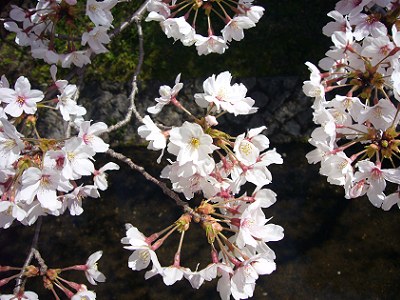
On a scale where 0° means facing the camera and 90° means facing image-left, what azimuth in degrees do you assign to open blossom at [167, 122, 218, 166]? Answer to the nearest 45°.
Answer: approximately 0°

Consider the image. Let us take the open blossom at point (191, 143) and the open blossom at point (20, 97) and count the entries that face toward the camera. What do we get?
2

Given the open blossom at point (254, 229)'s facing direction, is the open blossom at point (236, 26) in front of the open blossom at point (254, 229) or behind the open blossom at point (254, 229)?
behind

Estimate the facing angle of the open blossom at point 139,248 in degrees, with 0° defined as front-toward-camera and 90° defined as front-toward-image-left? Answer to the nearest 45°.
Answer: approximately 45°
